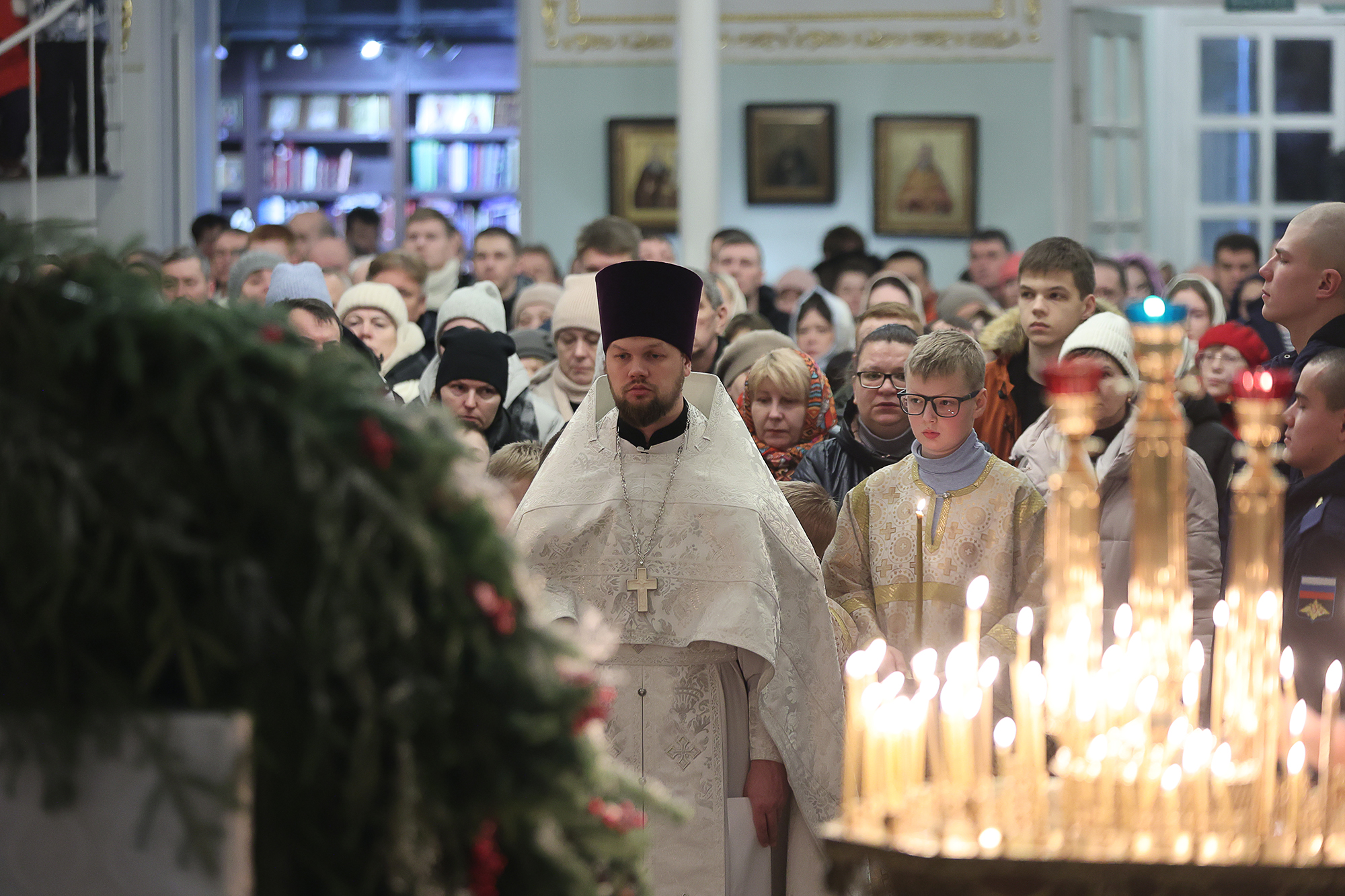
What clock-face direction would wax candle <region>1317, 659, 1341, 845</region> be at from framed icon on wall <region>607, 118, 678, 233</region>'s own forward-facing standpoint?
The wax candle is roughly at 12 o'clock from the framed icon on wall.

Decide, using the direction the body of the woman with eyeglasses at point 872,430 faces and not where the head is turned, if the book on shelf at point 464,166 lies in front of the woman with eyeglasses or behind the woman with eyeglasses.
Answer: behind

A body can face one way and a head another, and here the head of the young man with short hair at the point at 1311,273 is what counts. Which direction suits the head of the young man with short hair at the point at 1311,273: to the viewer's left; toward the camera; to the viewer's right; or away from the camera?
to the viewer's left

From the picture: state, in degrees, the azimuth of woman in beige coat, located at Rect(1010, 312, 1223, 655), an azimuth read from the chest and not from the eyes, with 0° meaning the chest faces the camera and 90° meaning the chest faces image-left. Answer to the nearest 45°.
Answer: approximately 45°

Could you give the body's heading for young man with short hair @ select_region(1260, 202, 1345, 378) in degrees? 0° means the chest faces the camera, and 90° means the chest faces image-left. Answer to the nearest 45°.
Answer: approximately 90°

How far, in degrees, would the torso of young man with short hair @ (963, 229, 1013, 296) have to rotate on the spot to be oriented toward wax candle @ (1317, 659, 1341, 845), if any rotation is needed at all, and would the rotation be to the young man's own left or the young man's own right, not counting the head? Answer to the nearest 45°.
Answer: approximately 45° to the young man's own left

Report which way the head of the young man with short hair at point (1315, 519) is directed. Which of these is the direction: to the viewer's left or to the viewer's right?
to the viewer's left

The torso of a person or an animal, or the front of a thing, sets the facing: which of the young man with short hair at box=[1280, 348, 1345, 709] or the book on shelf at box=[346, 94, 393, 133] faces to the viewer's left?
the young man with short hair
